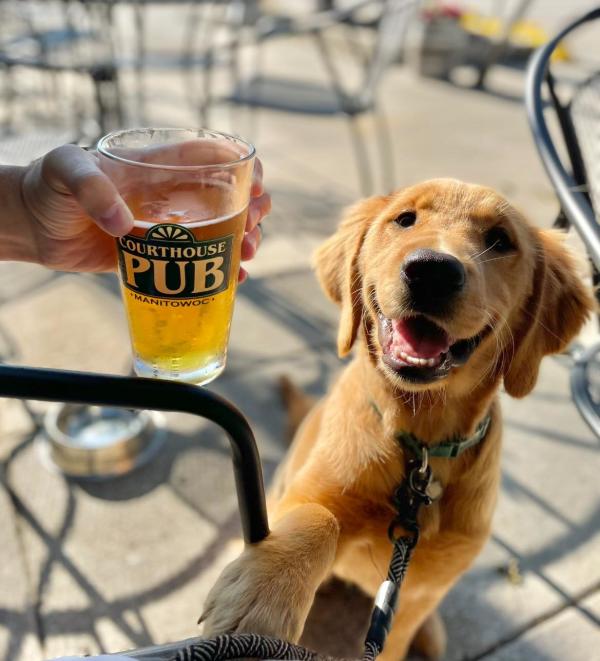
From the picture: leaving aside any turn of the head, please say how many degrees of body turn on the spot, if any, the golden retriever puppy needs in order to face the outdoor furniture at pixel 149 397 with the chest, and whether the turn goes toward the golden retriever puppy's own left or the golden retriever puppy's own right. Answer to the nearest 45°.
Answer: approximately 45° to the golden retriever puppy's own right

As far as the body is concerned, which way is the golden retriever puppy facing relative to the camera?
toward the camera

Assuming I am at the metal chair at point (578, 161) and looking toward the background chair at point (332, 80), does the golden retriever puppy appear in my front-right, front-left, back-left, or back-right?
back-left

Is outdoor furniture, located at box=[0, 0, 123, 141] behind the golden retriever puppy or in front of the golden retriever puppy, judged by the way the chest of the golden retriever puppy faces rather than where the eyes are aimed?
behind

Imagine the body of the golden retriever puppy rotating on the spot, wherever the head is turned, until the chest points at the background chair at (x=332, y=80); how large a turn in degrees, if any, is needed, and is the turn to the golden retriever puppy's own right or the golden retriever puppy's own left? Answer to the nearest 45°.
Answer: approximately 180°
